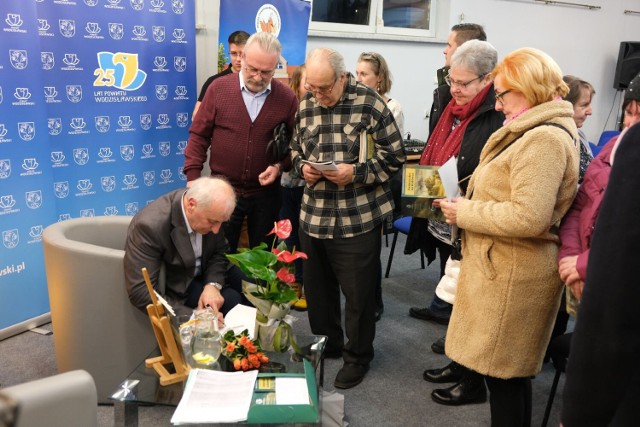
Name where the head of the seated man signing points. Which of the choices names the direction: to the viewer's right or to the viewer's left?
to the viewer's right

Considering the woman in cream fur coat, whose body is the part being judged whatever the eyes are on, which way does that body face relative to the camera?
to the viewer's left

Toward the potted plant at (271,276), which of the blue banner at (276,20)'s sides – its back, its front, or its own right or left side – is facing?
front

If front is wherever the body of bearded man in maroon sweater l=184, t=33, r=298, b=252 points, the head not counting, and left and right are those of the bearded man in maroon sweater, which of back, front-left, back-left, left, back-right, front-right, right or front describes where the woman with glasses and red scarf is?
front-left

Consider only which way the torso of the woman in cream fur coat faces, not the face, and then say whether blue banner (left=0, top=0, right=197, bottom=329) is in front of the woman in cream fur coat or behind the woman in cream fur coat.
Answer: in front

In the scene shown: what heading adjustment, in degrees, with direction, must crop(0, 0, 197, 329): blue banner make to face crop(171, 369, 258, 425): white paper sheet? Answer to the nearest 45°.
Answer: approximately 45° to its right

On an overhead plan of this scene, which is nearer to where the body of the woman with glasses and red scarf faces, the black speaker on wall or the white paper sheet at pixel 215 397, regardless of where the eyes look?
the white paper sheet

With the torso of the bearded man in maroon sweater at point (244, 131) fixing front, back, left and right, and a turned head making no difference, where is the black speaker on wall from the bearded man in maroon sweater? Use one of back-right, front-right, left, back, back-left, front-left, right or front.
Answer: back-left

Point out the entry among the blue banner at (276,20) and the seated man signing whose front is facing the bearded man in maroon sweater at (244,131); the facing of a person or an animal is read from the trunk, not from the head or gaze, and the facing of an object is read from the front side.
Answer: the blue banner

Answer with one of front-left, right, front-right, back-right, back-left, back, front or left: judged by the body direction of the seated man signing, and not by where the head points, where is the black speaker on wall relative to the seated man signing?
left

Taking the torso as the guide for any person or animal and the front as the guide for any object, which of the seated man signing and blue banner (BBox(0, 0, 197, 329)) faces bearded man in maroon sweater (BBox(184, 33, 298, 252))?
the blue banner

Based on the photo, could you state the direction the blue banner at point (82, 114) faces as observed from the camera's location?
facing the viewer and to the right of the viewer

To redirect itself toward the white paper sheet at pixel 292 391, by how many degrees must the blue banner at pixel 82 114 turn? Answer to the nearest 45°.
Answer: approximately 45° to its right

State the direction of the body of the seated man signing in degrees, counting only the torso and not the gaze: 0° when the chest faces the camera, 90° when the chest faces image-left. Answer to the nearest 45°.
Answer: approximately 315°

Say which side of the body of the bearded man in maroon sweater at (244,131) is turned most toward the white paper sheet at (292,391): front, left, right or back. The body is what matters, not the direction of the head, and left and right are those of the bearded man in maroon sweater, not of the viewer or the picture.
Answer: front
